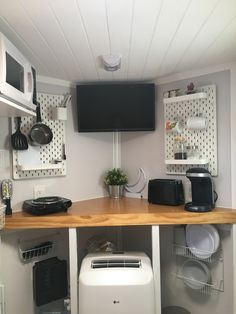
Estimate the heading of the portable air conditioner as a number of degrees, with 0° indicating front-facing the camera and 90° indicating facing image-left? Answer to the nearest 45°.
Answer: approximately 0°

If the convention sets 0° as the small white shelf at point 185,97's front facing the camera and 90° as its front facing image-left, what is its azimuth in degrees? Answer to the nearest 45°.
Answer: approximately 45°

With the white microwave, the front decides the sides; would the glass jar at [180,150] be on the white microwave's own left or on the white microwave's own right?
on the white microwave's own left

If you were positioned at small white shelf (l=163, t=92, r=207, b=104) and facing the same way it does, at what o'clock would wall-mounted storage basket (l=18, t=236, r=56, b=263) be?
The wall-mounted storage basket is roughly at 1 o'clock from the small white shelf.

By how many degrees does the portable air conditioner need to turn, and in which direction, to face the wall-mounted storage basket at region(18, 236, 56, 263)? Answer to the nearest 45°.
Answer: approximately 135° to its right

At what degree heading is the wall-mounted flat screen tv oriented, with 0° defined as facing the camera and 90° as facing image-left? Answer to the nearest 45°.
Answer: approximately 0°

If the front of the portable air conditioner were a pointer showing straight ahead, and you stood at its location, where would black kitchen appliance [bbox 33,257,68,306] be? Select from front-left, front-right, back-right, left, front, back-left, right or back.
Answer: back-right

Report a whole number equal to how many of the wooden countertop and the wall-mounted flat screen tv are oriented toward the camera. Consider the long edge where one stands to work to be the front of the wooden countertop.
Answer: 2

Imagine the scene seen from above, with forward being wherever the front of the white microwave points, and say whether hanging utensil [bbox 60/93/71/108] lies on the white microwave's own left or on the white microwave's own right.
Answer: on the white microwave's own left
